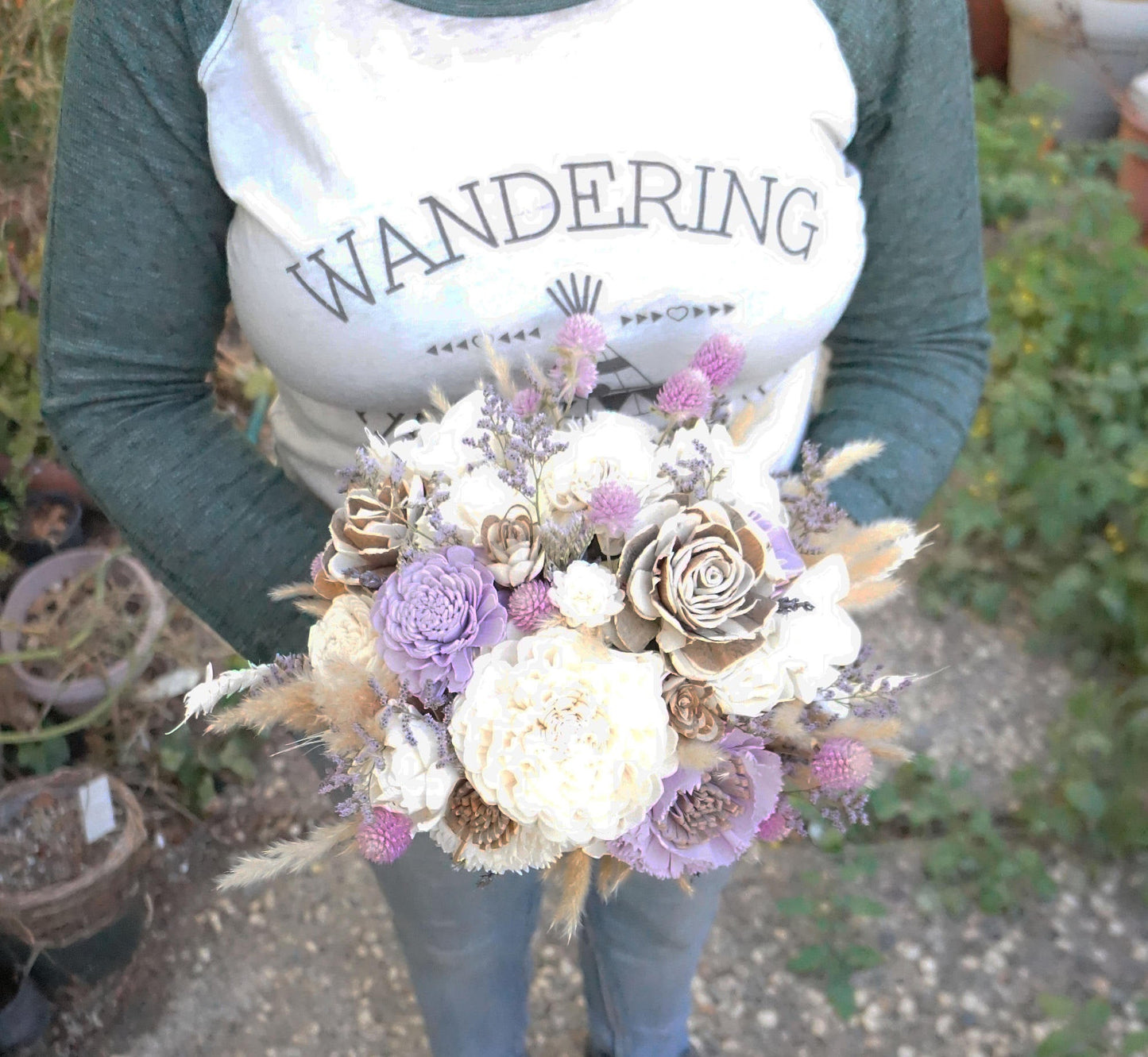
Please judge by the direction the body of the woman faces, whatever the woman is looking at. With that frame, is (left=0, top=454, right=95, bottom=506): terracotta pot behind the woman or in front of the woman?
behind

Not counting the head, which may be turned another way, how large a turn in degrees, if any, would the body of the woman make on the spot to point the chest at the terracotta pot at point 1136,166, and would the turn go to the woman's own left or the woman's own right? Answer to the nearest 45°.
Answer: approximately 135° to the woman's own left

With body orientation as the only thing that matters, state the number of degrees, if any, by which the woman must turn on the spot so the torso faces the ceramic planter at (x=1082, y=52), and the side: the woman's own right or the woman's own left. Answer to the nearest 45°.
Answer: approximately 135° to the woman's own left

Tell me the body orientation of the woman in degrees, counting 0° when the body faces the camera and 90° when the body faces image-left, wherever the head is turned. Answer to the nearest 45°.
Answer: approximately 0°

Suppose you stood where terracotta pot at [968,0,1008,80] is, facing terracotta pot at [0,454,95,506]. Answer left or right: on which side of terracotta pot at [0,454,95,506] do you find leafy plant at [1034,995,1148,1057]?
left

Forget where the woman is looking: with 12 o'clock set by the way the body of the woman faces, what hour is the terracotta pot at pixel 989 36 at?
The terracotta pot is roughly at 7 o'clock from the woman.
